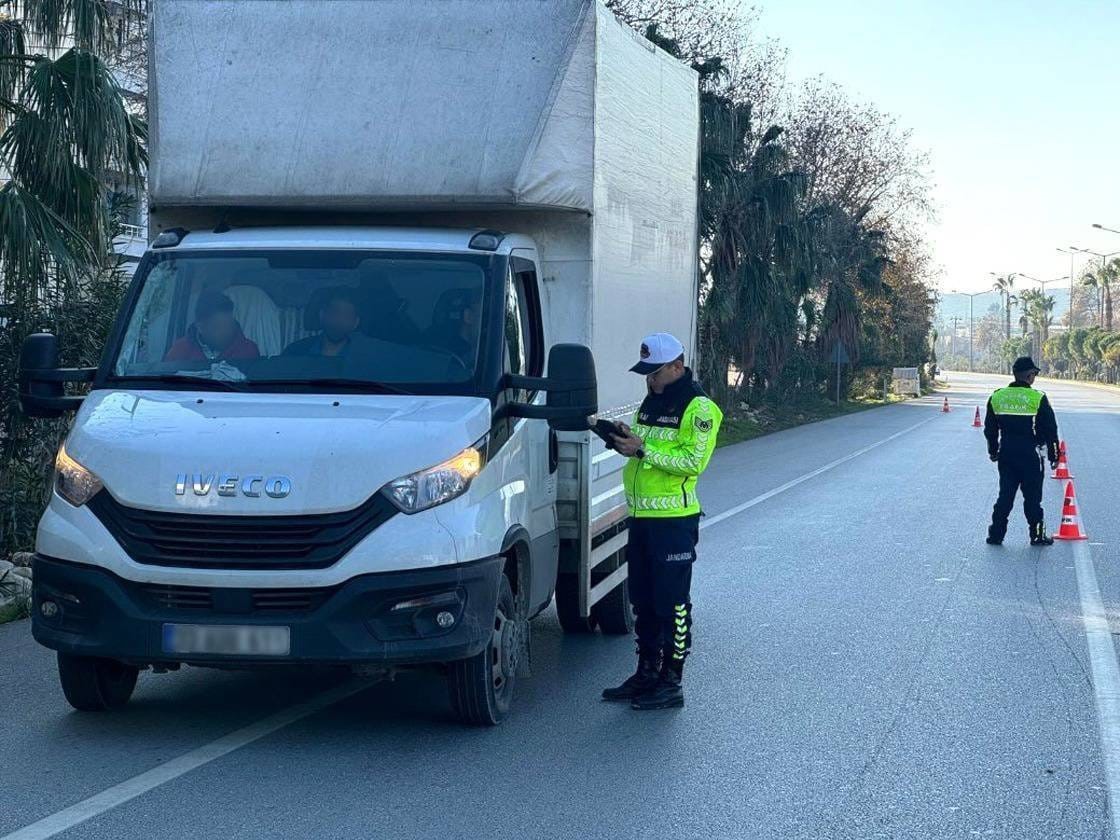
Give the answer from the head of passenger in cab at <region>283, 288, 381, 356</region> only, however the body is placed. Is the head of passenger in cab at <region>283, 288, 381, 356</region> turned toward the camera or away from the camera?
toward the camera

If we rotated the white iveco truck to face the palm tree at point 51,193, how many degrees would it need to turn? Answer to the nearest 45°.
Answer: approximately 90° to its right

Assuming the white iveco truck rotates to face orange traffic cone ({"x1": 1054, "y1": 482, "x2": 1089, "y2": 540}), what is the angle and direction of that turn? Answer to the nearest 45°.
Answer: approximately 180°

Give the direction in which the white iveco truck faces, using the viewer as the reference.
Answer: facing the viewer and to the left of the viewer

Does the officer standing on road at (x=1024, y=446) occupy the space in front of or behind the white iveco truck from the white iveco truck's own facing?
behind

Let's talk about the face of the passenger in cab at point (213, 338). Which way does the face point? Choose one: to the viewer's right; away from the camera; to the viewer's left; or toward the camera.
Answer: toward the camera
